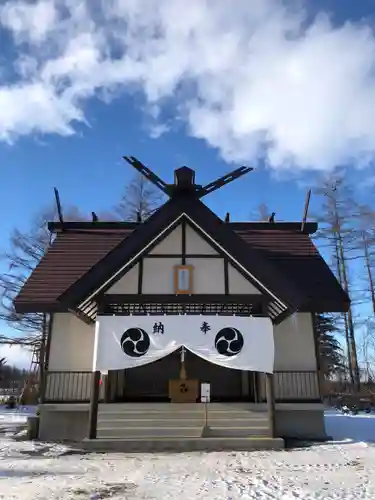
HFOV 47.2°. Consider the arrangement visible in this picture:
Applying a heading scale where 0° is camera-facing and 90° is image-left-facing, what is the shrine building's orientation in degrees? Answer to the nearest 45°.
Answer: approximately 0°
